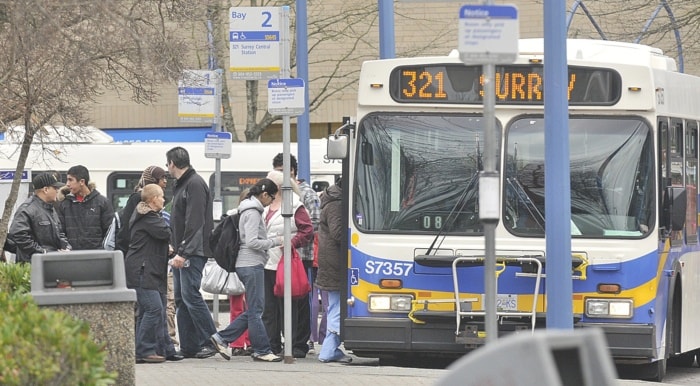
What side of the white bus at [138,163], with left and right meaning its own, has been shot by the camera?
right

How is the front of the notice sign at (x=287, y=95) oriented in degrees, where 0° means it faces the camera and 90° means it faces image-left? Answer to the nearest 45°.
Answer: approximately 0°

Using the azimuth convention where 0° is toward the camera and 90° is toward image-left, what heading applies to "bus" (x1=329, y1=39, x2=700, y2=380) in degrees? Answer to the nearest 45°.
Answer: approximately 0°

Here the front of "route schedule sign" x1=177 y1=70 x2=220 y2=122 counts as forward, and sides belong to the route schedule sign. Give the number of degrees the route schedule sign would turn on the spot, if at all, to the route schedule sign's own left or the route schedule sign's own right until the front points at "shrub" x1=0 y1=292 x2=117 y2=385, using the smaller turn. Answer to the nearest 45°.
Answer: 0° — it already faces it

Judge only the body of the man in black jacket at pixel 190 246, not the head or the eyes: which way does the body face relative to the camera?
to the viewer's left
